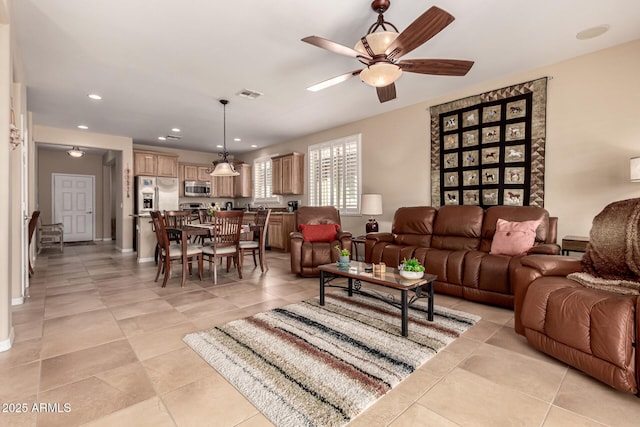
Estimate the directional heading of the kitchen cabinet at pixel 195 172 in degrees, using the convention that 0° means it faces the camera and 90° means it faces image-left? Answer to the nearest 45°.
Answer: approximately 0°

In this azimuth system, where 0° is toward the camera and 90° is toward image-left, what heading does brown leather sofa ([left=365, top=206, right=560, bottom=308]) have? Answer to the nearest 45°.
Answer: approximately 45°

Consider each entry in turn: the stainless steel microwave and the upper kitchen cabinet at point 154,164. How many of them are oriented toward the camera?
2

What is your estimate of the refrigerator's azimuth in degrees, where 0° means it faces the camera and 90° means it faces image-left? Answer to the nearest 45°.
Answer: approximately 0°

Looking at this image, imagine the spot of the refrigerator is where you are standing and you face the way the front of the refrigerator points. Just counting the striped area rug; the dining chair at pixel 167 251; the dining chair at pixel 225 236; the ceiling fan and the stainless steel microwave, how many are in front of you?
4

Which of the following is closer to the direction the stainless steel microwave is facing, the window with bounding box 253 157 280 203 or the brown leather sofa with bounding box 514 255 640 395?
the brown leather sofa

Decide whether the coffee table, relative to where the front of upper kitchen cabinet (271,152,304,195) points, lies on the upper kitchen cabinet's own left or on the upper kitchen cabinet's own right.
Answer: on the upper kitchen cabinet's own left

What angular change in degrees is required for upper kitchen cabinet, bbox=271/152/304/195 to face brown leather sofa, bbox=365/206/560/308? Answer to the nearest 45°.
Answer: approximately 90° to its left
